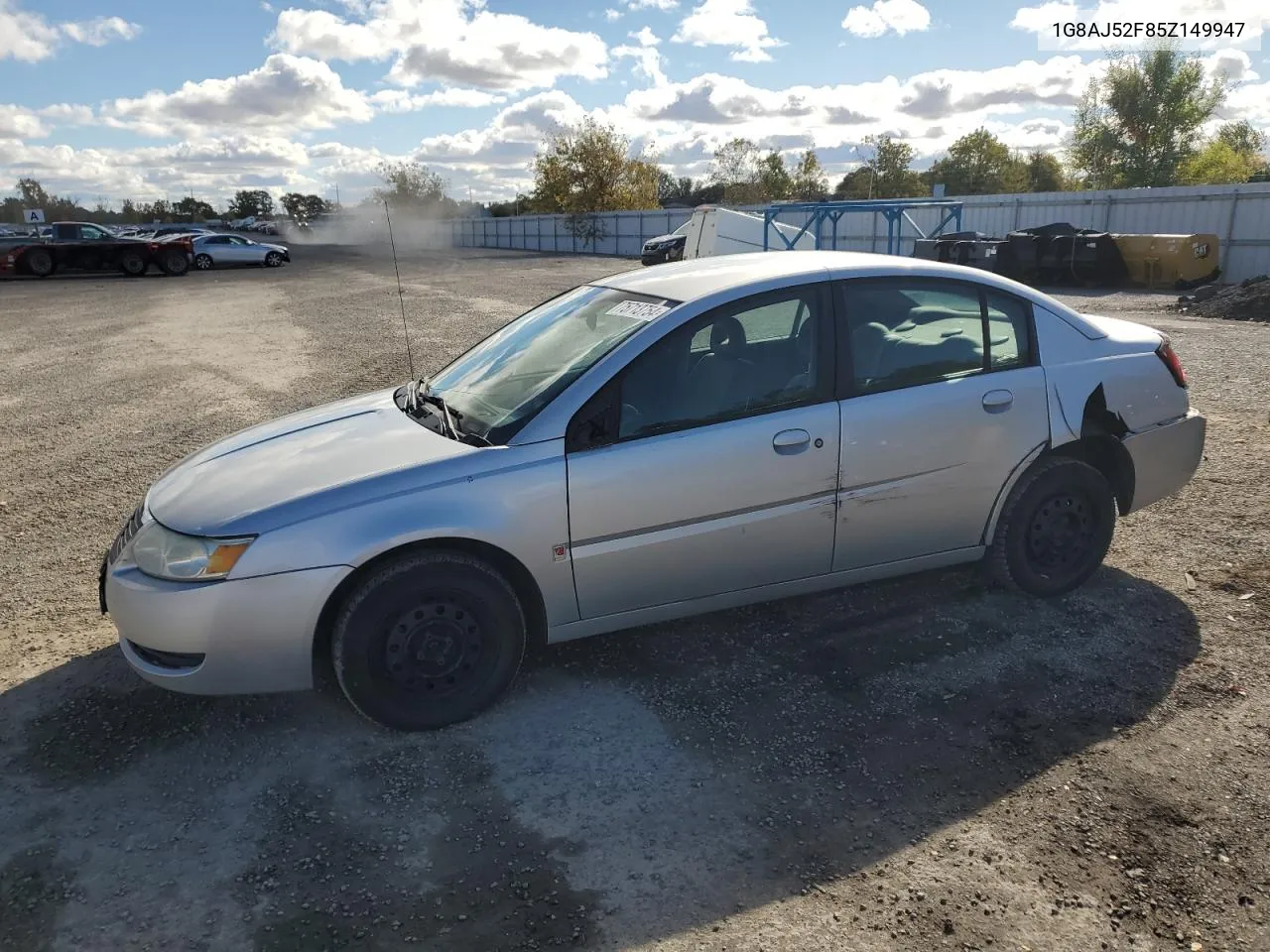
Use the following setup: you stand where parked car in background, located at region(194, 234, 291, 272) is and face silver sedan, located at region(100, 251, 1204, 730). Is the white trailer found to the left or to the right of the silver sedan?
left

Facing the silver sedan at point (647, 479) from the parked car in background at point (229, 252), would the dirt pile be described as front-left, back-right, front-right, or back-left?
front-left

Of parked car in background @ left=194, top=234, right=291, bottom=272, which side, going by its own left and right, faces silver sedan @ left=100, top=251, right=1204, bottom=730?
right

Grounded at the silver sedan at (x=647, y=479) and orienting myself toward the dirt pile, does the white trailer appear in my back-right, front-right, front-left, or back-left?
front-left

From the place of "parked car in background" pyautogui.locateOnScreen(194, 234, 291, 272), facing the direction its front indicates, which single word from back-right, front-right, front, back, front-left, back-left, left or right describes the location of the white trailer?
front-right

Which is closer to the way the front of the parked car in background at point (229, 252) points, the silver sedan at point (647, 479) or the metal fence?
the metal fence

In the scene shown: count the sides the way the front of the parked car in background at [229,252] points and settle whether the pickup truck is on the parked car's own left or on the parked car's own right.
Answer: on the parked car's own right

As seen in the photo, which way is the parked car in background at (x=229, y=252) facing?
to the viewer's right

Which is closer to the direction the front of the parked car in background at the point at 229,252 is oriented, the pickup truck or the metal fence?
the metal fence

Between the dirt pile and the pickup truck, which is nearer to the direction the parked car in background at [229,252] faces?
the dirt pile

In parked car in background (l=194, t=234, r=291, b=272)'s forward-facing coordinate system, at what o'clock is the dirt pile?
The dirt pile is roughly at 2 o'clock from the parked car in background.
